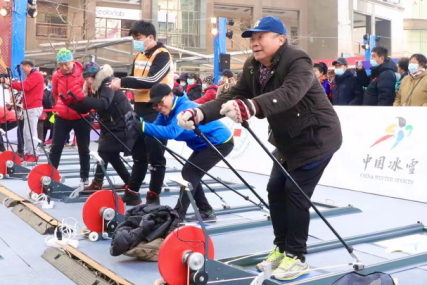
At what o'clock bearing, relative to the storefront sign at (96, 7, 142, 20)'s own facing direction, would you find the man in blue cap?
The man in blue cap is roughly at 12 o'clock from the storefront sign.

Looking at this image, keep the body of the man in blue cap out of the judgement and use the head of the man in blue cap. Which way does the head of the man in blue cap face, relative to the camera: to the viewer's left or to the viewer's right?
to the viewer's left

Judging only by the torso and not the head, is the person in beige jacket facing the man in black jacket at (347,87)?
no

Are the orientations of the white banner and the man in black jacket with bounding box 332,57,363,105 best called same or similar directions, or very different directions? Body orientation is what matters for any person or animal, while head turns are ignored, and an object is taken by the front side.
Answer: same or similar directions

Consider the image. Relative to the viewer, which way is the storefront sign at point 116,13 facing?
toward the camera

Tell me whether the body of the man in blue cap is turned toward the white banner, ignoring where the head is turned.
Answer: no

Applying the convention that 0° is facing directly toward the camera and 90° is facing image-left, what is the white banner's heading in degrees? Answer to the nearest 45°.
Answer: approximately 45°
